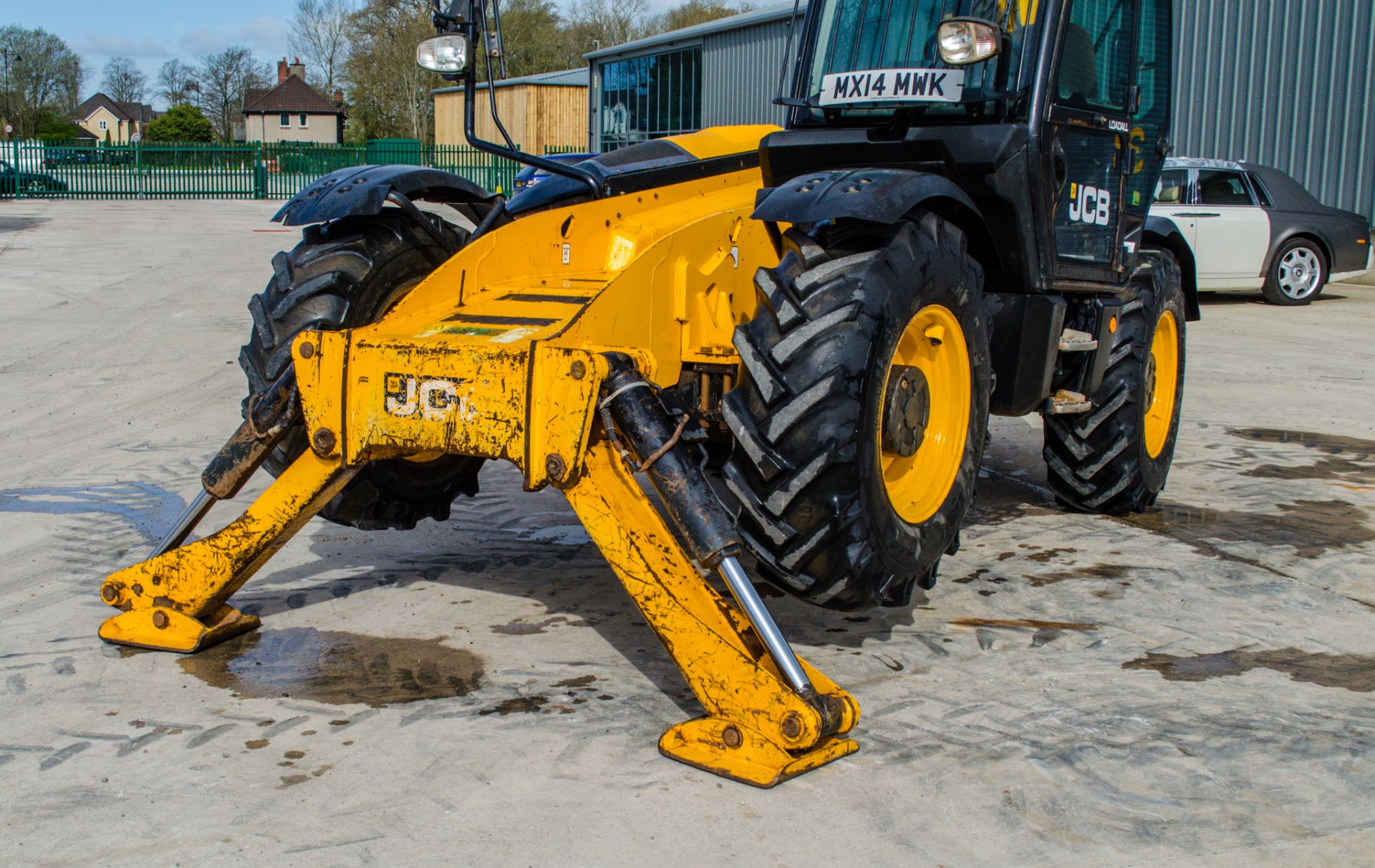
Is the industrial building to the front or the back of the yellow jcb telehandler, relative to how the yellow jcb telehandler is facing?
to the back

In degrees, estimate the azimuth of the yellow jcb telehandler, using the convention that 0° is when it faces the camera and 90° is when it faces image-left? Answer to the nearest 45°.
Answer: approximately 45°

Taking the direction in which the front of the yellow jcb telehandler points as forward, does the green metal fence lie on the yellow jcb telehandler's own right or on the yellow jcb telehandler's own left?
on the yellow jcb telehandler's own right

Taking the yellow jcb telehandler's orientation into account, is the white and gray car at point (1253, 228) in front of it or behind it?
behind
